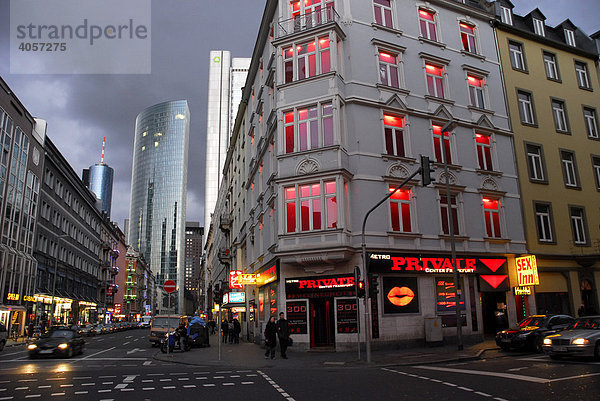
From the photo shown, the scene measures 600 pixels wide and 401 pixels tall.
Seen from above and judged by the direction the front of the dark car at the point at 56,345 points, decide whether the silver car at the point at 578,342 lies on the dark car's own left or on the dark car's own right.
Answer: on the dark car's own left

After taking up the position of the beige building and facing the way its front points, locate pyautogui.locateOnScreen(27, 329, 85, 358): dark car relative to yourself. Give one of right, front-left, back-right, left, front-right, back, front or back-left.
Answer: right

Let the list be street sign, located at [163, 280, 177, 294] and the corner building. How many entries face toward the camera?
2

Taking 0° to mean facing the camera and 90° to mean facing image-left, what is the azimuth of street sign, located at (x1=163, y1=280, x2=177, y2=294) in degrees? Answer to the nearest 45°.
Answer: approximately 0°

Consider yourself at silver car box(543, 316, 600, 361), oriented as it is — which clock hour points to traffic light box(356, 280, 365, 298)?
The traffic light is roughly at 1 o'clock from the silver car.

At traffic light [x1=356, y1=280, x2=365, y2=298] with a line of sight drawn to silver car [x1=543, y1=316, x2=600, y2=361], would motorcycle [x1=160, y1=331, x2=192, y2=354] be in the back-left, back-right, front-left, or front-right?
back-left

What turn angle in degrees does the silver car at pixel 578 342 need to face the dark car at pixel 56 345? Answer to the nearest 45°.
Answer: approximately 45° to its right

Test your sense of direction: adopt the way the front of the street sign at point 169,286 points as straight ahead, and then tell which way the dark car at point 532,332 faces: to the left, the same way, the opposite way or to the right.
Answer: to the right

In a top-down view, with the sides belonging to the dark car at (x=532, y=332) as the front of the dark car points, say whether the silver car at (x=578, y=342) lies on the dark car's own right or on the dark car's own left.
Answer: on the dark car's own left

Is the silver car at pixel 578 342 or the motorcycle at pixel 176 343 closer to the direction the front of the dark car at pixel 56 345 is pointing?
the silver car

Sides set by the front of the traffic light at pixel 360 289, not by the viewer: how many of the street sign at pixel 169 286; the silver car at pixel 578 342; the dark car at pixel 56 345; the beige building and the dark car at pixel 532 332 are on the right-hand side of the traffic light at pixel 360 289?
2

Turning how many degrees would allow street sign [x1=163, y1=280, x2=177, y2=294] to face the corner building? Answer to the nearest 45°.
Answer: approximately 90° to its left

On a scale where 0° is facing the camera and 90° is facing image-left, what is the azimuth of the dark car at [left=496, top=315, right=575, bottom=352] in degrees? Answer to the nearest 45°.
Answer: approximately 45°
